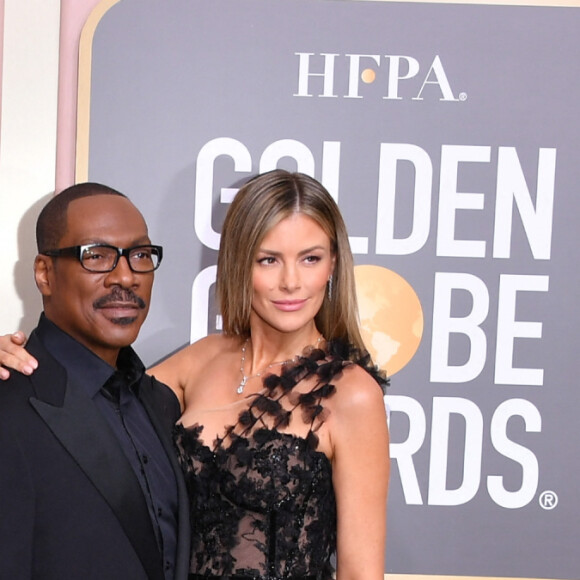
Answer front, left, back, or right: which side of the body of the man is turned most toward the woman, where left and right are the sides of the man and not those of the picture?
left

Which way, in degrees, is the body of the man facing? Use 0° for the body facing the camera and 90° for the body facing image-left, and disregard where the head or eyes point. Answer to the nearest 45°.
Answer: approximately 315°

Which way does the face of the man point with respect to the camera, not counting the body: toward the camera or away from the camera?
toward the camera
